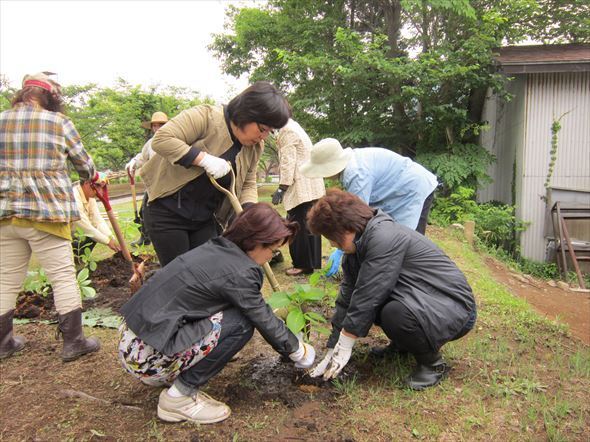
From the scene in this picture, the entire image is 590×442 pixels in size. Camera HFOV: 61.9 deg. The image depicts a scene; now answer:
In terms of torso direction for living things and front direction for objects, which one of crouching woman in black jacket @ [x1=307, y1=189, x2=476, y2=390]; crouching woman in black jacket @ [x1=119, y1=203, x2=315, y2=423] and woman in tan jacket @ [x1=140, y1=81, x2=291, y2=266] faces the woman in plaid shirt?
crouching woman in black jacket @ [x1=307, y1=189, x2=476, y2=390]

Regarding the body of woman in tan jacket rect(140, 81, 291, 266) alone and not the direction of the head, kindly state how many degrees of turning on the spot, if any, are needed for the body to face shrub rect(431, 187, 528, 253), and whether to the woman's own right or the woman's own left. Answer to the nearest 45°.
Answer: approximately 90° to the woman's own left

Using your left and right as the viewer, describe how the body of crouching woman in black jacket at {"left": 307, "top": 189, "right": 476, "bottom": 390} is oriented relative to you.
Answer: facing to the left of the viewer

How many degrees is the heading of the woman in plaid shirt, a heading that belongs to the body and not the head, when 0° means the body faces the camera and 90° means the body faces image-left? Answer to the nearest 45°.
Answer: approximately 225°

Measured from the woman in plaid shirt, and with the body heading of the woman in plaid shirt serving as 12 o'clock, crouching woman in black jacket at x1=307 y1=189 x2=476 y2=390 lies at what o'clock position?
The crouching woman in black jacket is roughly at 3 o'clock from the woman in plaid shirt.

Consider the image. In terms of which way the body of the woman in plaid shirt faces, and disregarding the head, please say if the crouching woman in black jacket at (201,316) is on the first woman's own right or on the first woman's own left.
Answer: on the first woman's own right

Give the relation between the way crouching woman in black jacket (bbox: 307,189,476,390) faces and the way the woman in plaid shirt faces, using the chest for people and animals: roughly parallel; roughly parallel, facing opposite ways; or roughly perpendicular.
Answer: roughly perpendicular

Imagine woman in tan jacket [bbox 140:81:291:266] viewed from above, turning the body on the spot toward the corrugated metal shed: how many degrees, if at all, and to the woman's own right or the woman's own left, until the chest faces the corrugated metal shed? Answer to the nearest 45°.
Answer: approximately 90° to the woman's own left

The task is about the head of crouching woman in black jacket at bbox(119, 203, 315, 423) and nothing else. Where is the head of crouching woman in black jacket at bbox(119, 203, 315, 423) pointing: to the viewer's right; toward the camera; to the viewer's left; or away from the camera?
to the viewer's right

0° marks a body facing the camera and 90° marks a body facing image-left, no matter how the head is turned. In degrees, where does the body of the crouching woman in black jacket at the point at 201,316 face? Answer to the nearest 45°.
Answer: approximately 270°

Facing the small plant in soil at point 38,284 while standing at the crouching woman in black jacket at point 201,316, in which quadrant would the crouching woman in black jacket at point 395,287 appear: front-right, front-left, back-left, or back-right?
back-right

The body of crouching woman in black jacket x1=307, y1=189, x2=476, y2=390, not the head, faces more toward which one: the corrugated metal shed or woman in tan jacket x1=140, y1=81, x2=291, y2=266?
the woman in tan jacket
